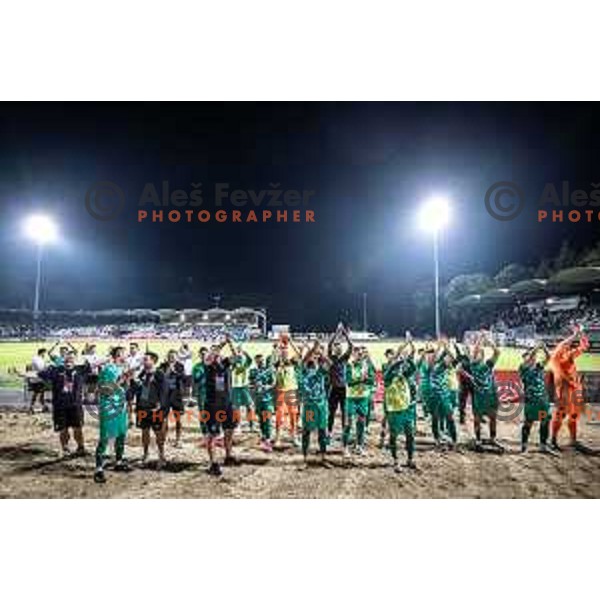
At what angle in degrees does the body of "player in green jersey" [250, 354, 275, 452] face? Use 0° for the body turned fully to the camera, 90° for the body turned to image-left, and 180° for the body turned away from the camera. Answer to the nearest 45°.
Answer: approximately 0°

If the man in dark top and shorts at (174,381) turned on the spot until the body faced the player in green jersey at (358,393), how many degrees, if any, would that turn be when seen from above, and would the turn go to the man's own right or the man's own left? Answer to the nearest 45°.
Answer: approximately 90° to the man's own left

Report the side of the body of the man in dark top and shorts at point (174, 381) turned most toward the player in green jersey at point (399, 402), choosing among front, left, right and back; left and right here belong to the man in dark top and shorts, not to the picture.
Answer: left

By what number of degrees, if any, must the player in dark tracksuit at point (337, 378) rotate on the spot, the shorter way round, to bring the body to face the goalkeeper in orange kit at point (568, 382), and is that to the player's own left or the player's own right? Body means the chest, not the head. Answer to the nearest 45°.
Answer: approximately 90° to the player's own left

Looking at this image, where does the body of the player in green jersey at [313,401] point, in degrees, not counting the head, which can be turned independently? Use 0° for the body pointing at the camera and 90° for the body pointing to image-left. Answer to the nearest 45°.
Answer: approximately 0°

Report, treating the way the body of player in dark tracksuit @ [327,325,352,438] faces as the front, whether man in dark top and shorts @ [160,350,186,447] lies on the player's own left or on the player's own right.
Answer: on the player's own right
